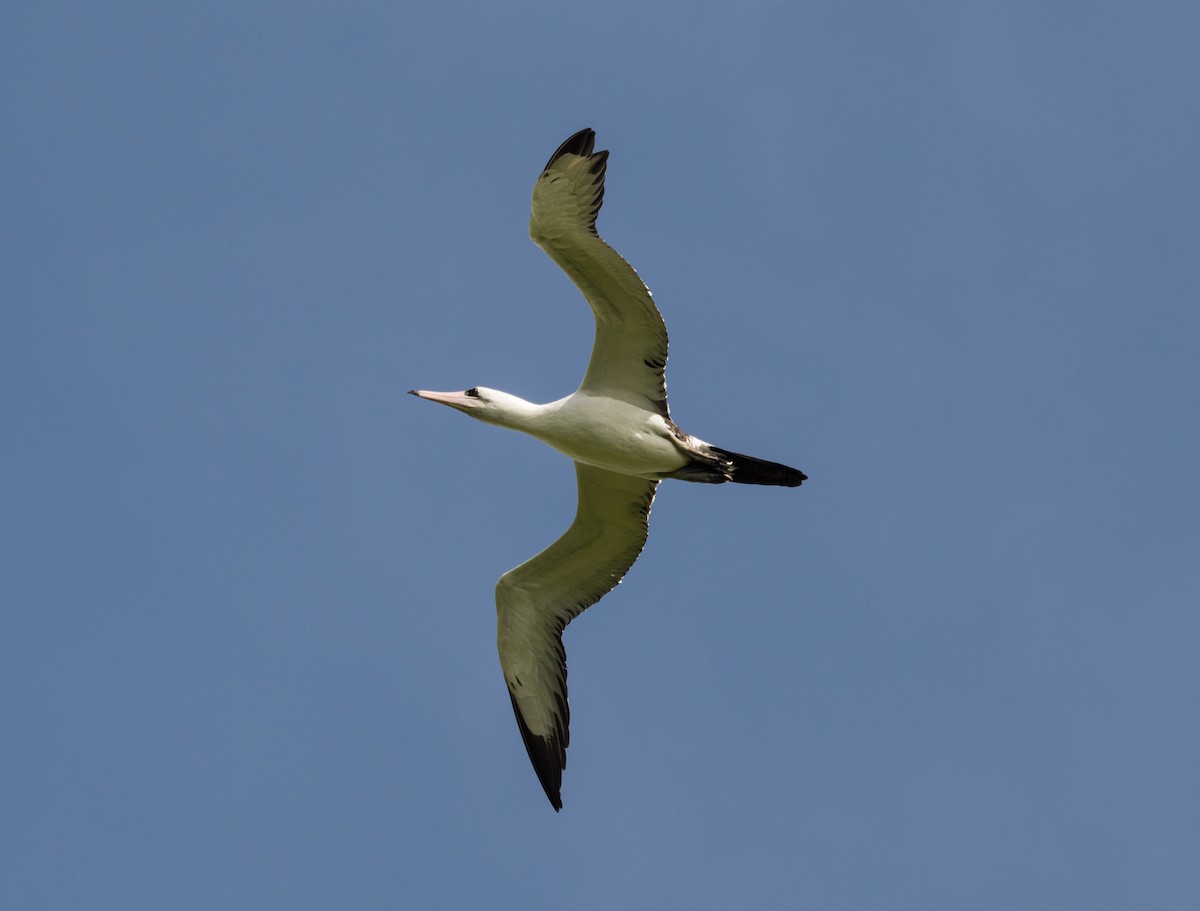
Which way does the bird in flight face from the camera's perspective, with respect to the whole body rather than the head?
to the viewer's left
